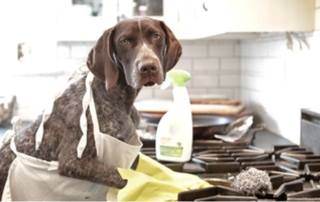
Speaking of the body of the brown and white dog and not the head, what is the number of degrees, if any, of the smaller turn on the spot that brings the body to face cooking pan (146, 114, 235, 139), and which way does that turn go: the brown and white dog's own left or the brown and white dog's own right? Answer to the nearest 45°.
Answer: approximately 90° to the brown and white dog's own left

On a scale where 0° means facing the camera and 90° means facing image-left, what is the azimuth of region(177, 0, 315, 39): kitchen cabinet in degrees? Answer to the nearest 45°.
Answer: approximately 0°
